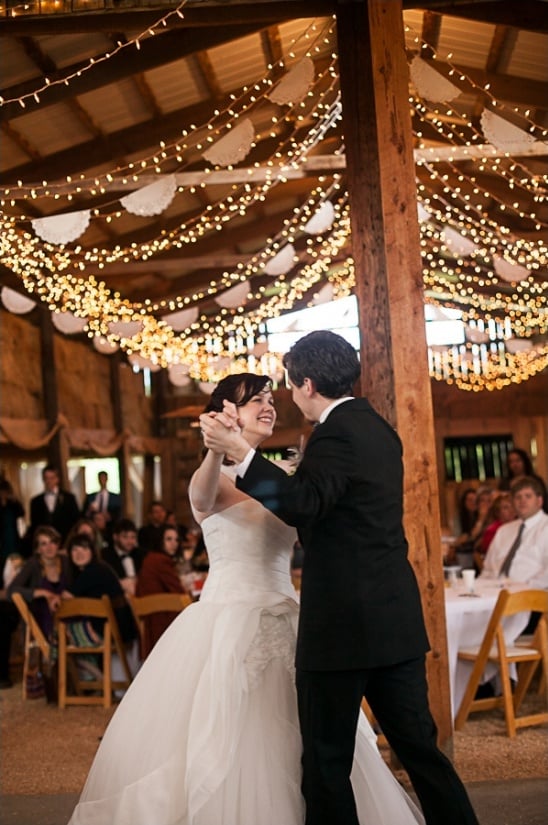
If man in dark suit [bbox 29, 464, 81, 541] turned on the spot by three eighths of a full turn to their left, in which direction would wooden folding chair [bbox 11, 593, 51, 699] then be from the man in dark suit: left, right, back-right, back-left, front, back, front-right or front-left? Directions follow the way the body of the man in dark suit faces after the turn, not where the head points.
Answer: back-right

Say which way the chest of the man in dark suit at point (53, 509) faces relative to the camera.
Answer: toward the camera

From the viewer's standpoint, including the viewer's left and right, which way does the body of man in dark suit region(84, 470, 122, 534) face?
facing the viewer

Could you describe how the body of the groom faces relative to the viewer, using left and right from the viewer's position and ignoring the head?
facing away from the viewer and to the left of the viewer

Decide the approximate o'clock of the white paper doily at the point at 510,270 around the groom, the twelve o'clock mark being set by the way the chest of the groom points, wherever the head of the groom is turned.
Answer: The white paper doily is roughly at 2 o'clock from the groom.

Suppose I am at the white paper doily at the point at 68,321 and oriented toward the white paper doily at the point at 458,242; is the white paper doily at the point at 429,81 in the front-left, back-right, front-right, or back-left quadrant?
front-right

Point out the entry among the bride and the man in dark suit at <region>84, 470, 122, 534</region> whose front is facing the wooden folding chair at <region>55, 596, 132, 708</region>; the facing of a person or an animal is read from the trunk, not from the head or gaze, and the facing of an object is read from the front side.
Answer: the man in dark suit

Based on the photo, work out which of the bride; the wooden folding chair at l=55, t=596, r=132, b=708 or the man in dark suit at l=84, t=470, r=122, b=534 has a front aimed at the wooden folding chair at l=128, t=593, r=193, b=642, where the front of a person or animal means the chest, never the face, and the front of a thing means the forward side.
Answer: the man in dark suit

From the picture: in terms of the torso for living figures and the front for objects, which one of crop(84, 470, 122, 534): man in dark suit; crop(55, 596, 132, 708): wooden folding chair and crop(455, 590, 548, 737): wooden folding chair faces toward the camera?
the man in dark suit

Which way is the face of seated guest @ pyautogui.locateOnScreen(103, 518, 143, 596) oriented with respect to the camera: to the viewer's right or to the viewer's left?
to the viewer's right

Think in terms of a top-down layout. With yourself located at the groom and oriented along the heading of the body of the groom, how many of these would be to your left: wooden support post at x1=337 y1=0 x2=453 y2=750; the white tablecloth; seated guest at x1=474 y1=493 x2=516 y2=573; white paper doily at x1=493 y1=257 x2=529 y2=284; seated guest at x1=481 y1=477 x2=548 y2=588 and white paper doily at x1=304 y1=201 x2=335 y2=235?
0

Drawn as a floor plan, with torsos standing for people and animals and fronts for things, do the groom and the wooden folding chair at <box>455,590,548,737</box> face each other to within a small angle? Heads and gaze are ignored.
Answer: no

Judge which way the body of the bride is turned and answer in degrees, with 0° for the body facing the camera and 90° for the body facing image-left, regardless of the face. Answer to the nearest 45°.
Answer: approximately 315°
